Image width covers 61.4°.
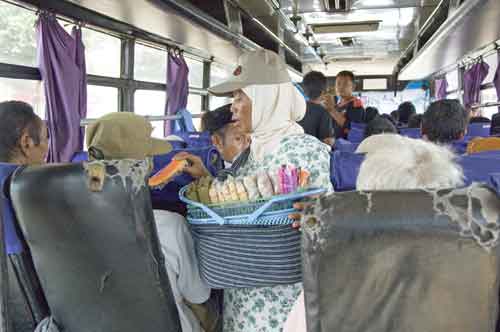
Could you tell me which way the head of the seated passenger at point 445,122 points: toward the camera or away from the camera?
away from the camera

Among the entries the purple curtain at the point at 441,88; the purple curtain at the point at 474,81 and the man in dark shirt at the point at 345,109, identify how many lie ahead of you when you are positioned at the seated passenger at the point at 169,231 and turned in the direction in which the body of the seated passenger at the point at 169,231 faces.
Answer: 3

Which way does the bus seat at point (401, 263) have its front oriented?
away from the camera

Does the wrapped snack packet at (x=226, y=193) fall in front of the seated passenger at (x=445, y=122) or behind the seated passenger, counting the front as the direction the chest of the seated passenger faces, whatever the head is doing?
behind

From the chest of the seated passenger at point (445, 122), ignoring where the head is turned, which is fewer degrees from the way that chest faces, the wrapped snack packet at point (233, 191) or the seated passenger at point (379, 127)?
the seated passenger

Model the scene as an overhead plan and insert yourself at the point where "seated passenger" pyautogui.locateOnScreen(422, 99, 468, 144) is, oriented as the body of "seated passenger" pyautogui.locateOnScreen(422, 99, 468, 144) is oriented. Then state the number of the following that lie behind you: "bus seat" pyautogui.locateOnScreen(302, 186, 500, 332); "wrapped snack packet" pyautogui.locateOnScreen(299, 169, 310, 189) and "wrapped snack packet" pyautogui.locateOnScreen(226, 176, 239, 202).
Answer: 3

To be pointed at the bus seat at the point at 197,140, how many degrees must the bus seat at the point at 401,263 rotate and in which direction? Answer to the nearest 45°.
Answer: approximately 45° to its left

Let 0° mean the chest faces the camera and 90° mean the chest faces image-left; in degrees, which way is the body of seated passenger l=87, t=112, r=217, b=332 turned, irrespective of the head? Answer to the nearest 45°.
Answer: approximately 225°

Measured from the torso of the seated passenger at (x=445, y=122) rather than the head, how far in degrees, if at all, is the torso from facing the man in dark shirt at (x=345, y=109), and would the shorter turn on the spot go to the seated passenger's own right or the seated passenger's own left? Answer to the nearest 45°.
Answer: approximately 45° to the seated passenger's own left

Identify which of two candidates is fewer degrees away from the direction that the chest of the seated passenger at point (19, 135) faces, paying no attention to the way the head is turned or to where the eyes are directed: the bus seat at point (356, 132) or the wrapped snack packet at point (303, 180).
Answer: the bus seat

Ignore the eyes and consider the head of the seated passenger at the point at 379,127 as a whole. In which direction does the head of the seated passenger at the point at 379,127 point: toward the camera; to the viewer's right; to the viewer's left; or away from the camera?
away from the camera

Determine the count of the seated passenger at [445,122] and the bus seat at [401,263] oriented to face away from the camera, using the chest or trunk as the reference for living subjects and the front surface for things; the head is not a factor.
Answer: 2
